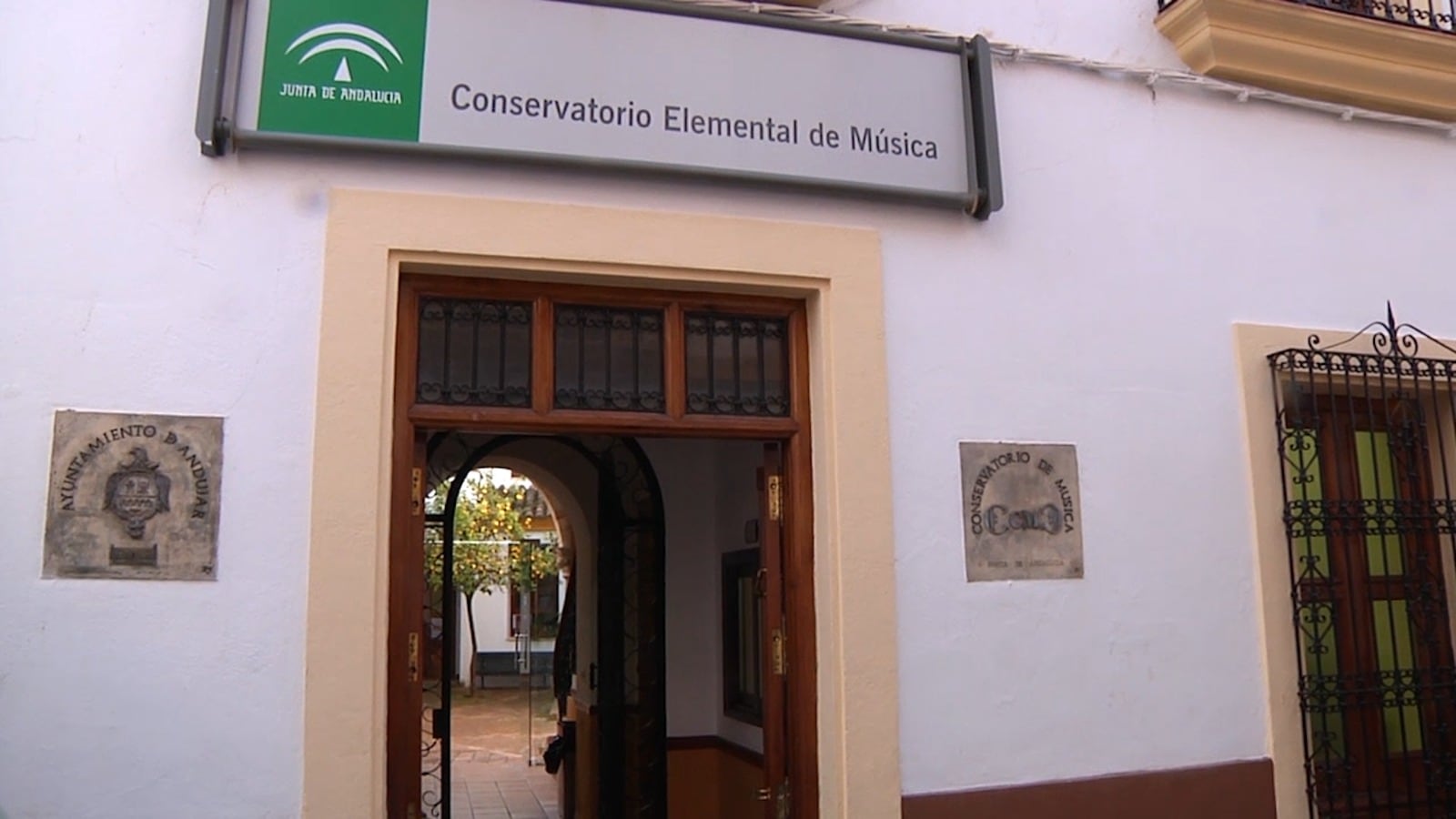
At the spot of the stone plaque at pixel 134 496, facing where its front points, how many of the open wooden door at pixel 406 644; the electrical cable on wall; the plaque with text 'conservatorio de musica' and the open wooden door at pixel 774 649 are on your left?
4

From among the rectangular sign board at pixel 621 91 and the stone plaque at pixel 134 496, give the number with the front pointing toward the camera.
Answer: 2

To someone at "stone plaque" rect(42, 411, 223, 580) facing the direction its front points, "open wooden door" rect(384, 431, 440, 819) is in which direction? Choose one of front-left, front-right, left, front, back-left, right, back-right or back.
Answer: left

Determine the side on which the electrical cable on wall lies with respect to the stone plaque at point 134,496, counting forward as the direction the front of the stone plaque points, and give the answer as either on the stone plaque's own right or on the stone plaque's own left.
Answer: on the stone plaque's own left

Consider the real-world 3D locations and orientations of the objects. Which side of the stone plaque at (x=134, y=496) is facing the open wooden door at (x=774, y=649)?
left

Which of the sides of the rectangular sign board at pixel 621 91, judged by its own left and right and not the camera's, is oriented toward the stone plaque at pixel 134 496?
right

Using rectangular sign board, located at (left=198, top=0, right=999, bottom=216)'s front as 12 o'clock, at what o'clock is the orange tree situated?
The orange tree is roughly at 6 o'clock from the rectangular sign board.

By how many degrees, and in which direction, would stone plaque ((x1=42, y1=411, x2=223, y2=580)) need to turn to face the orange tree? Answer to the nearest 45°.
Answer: approximately 180°

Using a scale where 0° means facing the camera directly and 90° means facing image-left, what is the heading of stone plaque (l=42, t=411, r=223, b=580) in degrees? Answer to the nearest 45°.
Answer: approximately 0°

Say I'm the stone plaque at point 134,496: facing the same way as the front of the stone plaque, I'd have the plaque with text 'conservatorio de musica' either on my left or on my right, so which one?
on my left
